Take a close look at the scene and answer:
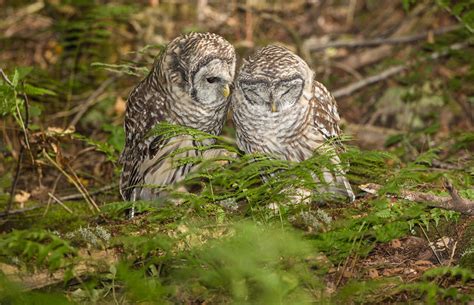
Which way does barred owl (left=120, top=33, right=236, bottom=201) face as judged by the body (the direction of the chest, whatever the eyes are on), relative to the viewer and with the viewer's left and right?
facing the viewer and to the right of the viewer

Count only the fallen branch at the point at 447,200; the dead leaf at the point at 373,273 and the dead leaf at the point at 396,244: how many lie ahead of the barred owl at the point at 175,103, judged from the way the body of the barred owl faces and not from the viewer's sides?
3

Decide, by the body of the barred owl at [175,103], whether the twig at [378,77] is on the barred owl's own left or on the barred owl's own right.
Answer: on the barred owl's own left

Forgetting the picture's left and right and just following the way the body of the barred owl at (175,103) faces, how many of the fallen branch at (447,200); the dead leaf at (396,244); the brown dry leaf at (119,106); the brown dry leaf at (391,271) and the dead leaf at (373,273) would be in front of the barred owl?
4

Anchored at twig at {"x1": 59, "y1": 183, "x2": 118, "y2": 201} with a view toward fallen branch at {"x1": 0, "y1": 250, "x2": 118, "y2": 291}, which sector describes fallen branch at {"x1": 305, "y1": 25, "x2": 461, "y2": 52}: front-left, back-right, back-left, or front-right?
back-left

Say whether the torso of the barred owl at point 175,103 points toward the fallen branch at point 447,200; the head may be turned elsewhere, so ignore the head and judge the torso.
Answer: yes

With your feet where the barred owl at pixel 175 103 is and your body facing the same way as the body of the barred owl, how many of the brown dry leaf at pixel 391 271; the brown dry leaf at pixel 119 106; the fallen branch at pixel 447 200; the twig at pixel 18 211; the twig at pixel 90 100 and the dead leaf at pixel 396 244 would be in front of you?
3

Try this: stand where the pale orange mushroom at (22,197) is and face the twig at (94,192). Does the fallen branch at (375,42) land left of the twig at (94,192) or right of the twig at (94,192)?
left

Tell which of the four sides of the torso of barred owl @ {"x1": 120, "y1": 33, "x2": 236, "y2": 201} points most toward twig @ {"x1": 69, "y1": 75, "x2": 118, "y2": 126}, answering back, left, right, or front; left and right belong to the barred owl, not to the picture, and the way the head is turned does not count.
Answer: back

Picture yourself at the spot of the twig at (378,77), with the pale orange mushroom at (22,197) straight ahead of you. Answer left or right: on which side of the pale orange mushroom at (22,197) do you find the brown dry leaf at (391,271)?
left

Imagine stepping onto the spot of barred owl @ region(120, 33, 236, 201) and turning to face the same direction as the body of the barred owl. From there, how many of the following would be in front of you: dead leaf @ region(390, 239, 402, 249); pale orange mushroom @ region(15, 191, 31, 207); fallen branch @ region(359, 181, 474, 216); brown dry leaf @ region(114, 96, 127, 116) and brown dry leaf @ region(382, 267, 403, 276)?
3

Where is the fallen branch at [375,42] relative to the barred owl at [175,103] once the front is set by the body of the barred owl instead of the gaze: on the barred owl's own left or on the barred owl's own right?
on the barred owl's own left

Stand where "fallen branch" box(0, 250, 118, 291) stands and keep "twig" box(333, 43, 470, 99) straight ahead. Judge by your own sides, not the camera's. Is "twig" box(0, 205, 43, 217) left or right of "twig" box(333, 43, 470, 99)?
left

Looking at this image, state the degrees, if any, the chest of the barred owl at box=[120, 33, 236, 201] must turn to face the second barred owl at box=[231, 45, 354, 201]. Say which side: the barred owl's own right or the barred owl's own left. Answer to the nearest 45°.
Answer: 0° — it already faces it
